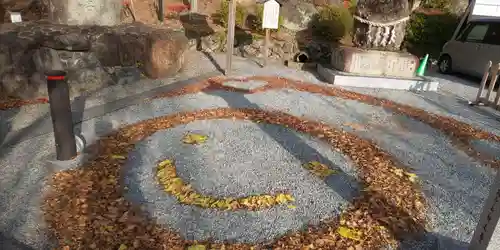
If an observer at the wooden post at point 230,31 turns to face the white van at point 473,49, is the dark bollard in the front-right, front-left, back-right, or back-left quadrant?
back-right

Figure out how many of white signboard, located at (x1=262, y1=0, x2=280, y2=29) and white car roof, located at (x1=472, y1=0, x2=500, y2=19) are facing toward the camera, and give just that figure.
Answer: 2

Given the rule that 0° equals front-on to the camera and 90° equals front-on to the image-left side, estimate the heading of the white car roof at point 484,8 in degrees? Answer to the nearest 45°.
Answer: approximately 0°

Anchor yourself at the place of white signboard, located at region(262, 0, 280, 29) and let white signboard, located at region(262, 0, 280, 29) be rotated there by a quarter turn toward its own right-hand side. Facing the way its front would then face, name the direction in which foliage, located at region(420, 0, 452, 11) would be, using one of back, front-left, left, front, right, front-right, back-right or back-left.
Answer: back-right
